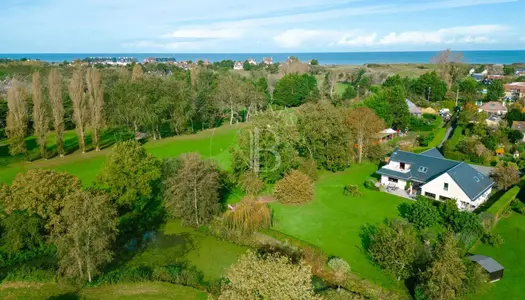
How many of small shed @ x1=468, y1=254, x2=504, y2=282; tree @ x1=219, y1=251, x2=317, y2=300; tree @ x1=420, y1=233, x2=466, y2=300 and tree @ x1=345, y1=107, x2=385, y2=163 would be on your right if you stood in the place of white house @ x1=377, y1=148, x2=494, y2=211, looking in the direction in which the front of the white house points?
1

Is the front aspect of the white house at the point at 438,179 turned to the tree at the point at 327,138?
no

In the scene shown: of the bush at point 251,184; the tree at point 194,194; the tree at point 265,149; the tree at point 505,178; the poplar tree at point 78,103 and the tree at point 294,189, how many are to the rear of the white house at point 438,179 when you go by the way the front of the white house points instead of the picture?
1

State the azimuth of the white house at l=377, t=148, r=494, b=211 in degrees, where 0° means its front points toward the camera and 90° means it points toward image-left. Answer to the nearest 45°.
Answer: approximately 45°

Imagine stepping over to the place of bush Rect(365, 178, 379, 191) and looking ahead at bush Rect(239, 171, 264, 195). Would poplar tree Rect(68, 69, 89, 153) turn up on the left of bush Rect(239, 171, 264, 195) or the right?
right

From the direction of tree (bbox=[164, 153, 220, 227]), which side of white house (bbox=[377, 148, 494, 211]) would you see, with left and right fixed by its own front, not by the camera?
front

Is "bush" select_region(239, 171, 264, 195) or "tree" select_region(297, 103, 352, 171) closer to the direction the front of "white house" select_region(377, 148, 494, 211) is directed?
the bush

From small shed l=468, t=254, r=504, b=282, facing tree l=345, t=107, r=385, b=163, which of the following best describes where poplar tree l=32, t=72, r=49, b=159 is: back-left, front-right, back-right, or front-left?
front-left

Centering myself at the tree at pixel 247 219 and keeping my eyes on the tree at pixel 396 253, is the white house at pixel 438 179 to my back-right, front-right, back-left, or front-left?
front-left

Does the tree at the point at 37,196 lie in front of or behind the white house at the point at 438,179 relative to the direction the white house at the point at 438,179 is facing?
in front

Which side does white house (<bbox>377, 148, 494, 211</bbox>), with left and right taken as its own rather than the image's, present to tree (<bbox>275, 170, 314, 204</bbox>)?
front

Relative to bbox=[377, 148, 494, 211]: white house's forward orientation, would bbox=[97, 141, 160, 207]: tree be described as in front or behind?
in front

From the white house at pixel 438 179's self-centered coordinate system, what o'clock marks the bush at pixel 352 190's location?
The bush is roughly at 1 o'clock from the white house.

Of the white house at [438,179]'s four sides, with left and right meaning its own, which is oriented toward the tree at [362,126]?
right

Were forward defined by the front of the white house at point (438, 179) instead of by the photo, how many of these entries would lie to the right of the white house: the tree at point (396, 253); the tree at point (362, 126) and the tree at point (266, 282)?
1

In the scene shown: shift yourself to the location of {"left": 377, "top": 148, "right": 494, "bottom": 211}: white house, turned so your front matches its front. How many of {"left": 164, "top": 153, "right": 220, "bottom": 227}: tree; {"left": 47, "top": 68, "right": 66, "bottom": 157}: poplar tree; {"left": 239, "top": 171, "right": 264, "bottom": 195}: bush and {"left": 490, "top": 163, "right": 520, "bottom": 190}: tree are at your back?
1

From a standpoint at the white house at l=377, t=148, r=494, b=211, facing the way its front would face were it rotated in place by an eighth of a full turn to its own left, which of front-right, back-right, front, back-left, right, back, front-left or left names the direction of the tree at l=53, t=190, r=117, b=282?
front-right

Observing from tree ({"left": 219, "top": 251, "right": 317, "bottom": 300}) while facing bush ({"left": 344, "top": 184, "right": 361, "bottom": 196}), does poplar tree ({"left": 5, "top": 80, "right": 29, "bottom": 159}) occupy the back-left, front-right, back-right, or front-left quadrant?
front-left

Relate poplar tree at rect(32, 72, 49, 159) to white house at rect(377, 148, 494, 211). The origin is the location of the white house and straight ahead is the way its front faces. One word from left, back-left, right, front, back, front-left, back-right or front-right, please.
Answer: front-right

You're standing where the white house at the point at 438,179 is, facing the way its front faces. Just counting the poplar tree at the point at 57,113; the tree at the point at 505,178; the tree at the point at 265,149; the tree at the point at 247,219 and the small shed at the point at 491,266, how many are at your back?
1

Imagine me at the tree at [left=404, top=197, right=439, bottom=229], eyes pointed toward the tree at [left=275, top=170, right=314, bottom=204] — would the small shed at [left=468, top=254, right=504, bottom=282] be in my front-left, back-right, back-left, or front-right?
back-left

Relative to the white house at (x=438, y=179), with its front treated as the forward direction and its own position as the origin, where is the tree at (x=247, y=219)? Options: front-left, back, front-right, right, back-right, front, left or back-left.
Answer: front

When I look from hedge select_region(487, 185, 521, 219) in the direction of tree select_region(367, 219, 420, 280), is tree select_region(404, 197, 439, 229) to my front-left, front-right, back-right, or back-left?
front-right
